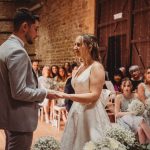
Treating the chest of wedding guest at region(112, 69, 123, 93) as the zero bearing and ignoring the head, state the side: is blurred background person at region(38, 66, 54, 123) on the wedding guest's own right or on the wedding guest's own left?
on the wedding guest's own right

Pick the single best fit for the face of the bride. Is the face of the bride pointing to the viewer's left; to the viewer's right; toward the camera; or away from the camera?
to the viewer's left

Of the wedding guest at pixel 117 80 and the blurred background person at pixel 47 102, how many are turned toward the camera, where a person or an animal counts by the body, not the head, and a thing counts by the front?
2

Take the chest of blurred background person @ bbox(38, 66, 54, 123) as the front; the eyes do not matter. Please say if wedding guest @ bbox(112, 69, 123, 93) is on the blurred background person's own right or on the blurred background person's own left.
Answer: on the blurred background person's own left

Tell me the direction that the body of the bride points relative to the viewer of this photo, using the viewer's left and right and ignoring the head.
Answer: facing the viewer and to the left of the viewer

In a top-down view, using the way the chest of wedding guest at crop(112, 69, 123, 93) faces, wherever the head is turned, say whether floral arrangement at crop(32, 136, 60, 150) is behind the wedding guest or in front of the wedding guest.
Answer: in front

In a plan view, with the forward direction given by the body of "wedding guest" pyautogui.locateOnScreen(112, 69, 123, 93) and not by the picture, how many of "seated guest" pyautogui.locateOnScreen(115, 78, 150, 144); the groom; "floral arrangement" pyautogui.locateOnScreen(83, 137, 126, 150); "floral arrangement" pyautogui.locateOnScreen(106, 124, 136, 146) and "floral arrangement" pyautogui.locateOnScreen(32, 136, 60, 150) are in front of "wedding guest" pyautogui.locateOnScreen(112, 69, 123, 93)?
5

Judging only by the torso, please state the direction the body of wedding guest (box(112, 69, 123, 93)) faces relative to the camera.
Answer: toward the camera

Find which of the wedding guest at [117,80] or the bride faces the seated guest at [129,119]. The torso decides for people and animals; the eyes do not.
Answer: the wedding guest

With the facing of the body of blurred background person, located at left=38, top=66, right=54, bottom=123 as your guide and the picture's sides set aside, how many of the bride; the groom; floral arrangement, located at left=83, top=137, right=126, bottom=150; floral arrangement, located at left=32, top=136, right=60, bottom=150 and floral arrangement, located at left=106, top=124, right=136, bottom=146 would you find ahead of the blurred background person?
5

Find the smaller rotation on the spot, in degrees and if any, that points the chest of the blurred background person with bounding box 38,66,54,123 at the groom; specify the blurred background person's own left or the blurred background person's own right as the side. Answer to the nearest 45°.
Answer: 0° — they already face them

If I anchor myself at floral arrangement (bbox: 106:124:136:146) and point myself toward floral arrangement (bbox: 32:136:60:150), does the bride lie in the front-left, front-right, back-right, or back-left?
front-right
